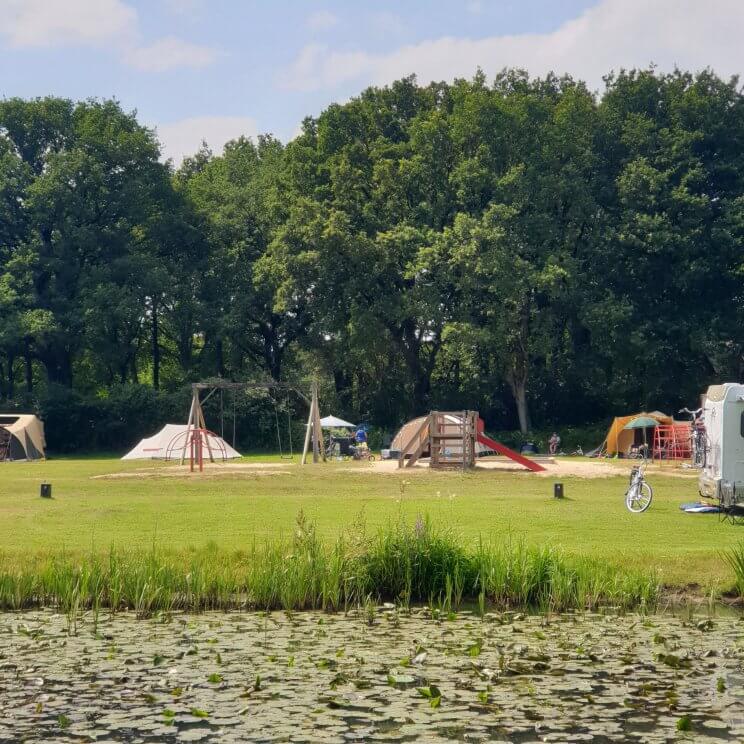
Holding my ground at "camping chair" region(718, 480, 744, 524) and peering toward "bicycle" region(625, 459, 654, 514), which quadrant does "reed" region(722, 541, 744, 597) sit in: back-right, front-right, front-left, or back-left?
back-left

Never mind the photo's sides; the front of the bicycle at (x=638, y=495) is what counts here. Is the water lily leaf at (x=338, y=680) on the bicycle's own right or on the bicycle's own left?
on the bicycle's own right

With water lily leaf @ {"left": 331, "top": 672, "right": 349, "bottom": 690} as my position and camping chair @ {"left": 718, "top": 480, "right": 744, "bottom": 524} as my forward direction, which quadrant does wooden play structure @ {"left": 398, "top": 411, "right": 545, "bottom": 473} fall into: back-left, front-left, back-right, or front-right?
front-left

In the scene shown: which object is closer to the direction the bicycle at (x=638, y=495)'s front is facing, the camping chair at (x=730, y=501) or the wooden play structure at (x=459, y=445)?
the camping chair

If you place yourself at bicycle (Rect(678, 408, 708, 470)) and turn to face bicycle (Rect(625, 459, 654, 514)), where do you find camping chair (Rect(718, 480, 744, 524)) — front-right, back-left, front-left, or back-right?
front-left

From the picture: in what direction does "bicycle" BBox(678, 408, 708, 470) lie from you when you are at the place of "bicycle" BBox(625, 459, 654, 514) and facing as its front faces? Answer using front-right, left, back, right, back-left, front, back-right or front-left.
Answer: left

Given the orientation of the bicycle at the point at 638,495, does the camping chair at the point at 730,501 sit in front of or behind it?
in front

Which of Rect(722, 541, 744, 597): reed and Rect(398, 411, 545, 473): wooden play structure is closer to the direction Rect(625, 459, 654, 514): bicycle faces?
the reed

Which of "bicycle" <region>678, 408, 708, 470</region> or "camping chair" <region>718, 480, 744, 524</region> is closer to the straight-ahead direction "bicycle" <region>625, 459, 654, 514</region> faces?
the camping chair

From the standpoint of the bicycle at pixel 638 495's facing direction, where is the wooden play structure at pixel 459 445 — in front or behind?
behind

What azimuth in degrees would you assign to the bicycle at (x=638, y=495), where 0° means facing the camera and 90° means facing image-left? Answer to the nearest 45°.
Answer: approximately 315°

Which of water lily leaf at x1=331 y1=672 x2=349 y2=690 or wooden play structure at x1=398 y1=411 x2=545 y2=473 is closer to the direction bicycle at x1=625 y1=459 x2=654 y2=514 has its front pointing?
the water lily leaf

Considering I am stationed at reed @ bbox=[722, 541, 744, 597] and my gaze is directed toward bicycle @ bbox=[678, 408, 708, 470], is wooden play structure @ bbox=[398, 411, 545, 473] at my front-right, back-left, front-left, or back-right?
front-left

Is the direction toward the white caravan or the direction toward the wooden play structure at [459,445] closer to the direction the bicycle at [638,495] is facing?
the white caravan
